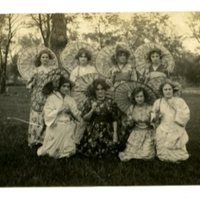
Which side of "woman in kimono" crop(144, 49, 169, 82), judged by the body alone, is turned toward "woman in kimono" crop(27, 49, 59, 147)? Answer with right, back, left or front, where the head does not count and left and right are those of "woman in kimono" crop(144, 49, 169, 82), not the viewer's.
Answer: right

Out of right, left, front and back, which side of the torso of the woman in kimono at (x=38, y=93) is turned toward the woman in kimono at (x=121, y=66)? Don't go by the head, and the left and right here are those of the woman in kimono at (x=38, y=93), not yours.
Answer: left

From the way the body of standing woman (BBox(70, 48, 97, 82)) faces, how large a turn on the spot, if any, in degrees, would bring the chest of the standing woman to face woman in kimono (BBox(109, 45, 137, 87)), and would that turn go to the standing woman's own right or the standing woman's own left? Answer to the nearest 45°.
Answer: approximately 90° to the standing woman's own left

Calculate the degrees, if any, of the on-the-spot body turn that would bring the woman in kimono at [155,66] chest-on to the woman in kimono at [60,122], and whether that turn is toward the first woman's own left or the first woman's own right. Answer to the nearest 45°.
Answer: approximately 90° to the first woman's own right
